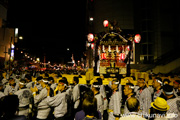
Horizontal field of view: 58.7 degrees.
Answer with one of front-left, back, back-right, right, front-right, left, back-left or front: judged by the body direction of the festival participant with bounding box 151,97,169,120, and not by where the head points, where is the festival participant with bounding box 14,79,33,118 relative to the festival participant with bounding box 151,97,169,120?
left

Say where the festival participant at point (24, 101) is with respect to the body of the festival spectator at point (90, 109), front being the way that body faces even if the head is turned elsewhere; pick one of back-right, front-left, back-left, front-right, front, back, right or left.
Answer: front-left

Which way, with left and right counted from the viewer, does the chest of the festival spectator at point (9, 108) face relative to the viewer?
facing away from the viewer

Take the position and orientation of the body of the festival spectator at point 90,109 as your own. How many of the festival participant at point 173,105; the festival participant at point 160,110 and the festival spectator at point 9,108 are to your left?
1

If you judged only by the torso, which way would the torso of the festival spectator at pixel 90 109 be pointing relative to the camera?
away from the camera

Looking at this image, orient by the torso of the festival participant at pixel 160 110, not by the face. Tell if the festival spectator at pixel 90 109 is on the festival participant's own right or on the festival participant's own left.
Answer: on the festival participant's own left

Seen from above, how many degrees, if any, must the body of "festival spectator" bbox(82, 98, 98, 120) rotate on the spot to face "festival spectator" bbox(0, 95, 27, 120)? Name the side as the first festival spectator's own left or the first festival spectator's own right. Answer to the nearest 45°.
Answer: approximately 90° to the first festival spectator's own left

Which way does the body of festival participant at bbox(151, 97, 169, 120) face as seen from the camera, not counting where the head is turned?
away from the camera

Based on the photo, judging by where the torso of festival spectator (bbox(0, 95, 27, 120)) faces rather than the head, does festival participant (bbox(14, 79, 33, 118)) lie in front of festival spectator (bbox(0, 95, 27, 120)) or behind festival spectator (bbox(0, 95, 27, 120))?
in front
